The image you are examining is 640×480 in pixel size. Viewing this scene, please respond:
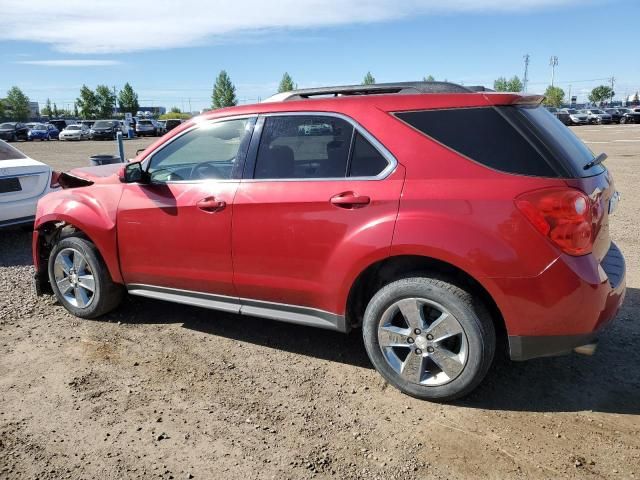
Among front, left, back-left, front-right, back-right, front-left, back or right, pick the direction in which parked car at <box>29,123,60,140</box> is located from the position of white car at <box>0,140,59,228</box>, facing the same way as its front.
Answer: front-right

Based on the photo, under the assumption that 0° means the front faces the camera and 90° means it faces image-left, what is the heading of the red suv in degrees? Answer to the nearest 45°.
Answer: approximately 135°

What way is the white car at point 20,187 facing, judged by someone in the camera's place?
facing away from the viewer and to the left of the viewer

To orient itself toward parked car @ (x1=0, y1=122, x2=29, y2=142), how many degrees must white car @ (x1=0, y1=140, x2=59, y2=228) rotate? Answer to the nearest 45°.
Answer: approximately 45° to its right

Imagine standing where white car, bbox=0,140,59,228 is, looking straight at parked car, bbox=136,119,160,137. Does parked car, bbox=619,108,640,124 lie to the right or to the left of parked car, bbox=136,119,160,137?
right

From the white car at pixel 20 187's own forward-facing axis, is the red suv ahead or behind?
behind

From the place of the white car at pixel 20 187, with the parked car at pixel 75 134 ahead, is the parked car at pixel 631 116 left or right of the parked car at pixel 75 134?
right

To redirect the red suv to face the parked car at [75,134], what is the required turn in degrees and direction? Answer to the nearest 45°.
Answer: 0° — it already faces it

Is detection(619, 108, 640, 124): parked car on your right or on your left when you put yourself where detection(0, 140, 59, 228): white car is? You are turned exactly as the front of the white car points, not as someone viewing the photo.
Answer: on your right
